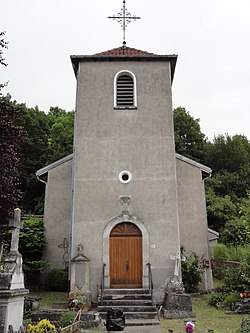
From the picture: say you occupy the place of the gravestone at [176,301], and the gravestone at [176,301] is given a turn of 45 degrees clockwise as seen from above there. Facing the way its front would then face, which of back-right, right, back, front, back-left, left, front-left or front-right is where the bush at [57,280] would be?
right

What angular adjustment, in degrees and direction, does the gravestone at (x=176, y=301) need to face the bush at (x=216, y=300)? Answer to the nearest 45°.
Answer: approximately 135° to its left

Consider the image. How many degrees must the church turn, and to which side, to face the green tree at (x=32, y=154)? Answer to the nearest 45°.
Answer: approximately 135° to its right

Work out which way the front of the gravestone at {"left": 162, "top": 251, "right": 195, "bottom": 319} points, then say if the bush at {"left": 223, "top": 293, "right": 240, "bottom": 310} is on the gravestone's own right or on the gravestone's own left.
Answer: on the gravestone's own left

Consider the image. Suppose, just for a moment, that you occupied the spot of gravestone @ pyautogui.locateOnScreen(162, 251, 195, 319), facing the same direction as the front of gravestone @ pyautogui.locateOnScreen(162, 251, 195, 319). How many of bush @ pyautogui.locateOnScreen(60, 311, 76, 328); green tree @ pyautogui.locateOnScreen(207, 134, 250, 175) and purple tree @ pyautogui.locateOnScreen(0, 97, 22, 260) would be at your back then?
1

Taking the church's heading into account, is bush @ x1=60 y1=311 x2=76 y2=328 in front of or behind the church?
in front

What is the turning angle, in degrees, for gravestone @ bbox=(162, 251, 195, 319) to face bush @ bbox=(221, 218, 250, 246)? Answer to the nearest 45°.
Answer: approximately 180°

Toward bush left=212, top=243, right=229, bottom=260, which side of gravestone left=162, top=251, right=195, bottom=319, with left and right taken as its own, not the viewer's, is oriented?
back

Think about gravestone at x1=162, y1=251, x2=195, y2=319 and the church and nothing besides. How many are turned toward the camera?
2

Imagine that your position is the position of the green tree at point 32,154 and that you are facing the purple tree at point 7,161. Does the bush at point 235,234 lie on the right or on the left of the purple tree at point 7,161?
left

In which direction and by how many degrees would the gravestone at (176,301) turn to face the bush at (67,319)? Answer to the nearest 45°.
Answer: approximately 45° to its right

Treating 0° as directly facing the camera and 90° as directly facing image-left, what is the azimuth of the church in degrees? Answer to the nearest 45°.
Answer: approximately 0°

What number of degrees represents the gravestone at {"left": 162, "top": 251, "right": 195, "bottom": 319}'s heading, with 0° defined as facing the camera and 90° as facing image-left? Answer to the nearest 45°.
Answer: approximately 0°
